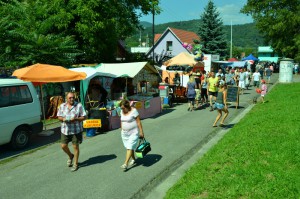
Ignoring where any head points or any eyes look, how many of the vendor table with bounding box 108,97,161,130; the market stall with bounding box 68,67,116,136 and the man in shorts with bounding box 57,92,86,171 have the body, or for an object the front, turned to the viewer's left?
0

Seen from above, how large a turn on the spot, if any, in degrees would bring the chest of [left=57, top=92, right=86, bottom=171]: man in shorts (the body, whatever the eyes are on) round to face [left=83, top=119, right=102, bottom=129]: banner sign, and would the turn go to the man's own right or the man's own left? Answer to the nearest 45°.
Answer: approximately 180°

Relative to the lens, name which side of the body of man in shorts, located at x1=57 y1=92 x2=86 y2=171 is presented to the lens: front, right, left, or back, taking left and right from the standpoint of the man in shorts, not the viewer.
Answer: front

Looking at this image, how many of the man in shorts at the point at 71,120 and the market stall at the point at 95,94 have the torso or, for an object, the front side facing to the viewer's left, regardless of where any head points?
0

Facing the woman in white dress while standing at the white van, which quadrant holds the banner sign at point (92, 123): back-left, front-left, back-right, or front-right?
front-left

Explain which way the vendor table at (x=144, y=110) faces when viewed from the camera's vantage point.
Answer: facing the viewer and to the right of the viewer

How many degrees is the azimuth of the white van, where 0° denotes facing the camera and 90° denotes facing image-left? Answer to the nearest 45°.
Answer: approximately 45°

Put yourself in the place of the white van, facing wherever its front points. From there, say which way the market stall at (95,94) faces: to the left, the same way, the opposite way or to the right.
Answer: to the left

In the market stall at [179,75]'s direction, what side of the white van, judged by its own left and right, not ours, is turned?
back

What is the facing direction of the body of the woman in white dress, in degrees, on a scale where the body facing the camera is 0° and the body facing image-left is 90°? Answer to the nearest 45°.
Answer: approximately 45°

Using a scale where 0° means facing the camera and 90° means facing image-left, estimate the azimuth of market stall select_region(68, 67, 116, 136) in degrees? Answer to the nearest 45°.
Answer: approximately 315°

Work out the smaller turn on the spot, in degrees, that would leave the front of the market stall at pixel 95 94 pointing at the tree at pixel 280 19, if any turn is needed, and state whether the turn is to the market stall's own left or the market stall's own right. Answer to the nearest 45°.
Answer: approximately 90° to the market stall's own left
